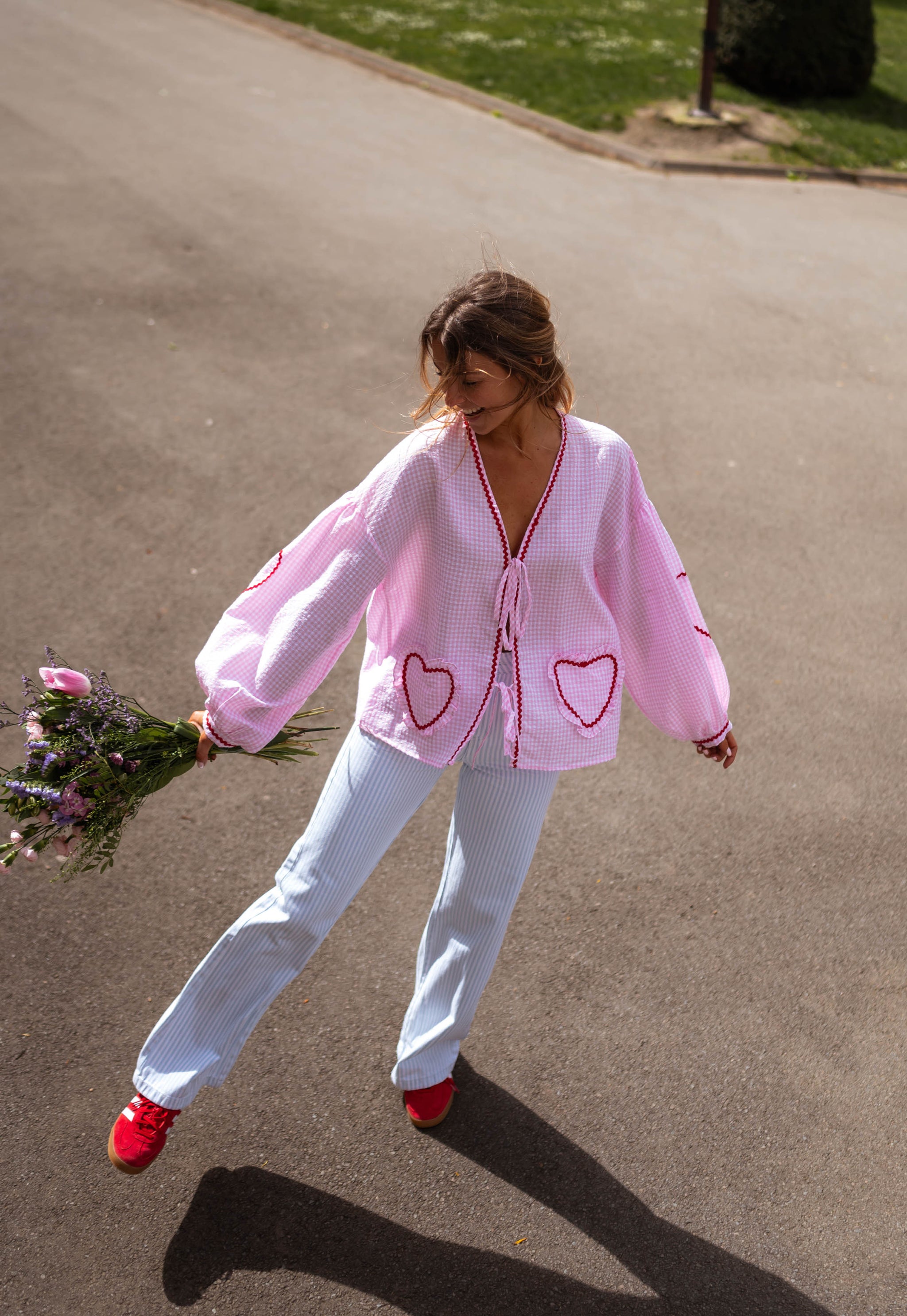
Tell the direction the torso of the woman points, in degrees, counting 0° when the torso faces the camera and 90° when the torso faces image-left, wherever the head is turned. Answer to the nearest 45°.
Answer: approximately 0°

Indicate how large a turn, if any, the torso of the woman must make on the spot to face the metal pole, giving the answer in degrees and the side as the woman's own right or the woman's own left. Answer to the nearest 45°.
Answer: approximately 180°

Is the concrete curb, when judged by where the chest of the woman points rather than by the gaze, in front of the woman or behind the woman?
behind

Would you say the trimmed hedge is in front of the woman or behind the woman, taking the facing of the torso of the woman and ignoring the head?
behind
